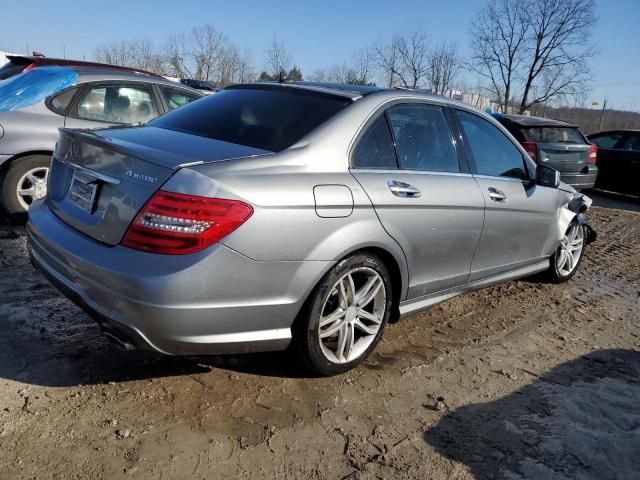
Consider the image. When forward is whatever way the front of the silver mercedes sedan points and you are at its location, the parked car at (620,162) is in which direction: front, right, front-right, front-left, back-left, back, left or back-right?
front

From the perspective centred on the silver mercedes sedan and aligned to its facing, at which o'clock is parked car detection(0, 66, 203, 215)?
The parked car is roughly at 9 o'clock from the silver mercedes sedan.

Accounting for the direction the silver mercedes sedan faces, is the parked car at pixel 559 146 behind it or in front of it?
in front

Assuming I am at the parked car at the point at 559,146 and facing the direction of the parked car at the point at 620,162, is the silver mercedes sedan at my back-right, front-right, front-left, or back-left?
back-right

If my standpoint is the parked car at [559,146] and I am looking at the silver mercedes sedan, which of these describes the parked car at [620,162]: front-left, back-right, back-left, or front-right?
back-left

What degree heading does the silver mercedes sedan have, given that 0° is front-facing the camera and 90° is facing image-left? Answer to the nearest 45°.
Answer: approximately 225°
